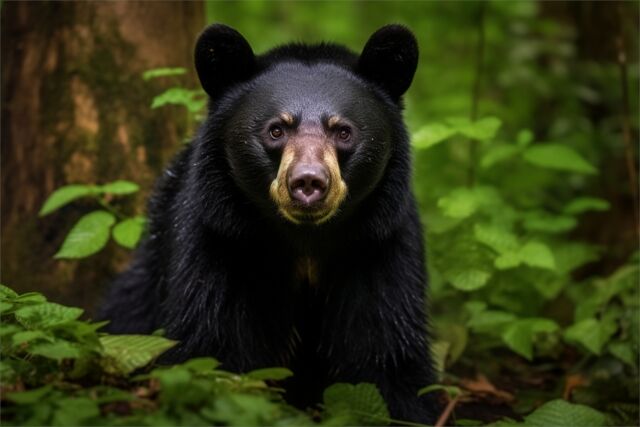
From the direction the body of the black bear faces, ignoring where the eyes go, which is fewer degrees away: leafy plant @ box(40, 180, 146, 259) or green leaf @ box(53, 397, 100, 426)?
the green leaf

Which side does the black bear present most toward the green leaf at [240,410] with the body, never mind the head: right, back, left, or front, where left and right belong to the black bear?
front

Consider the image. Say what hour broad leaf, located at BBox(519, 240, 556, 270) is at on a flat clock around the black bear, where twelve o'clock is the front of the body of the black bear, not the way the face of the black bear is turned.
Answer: The broad leaf is roughly at 8 o'clock from the black bear.

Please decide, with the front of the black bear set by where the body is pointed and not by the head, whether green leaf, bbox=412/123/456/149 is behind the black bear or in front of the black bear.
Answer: behind

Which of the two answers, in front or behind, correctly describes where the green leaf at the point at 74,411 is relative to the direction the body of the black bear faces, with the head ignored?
in front

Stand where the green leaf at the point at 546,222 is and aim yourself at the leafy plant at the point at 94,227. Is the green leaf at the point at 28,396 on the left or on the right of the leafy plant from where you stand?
left

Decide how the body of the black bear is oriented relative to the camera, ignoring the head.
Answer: toward the camera

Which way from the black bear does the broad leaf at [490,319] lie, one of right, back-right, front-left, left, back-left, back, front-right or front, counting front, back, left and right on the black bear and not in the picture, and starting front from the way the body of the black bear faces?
back-left

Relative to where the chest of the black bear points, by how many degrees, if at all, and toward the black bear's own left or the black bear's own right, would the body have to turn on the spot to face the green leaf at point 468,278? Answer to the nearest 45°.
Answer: approximately 135° to the black bear's own left

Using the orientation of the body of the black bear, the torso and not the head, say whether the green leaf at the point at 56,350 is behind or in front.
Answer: in front

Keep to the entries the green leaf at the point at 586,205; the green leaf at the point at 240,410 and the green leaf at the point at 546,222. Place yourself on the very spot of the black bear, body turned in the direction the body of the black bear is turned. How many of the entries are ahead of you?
1

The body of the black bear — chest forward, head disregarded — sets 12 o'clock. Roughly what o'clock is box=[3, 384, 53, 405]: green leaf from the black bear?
The green leaf is roughly at 1 o'clock from the black bear.

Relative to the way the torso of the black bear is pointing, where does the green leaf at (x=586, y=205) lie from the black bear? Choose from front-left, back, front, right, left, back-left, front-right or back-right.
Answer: back-left

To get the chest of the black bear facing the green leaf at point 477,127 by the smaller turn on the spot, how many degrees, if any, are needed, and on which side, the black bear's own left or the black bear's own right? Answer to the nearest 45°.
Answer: approximately 135° to the black bear's own left

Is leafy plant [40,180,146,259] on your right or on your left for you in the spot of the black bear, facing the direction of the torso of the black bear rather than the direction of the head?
on your right
